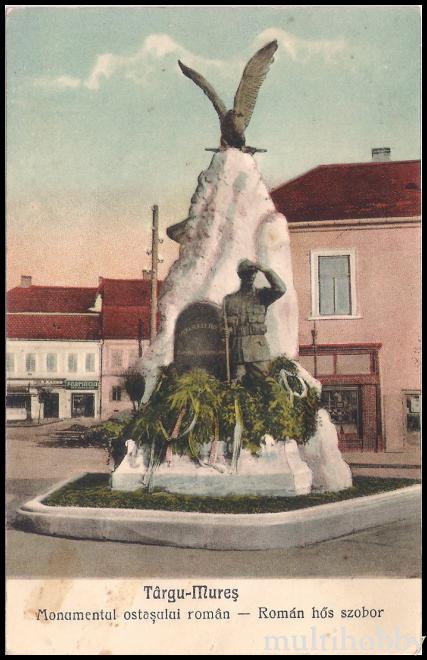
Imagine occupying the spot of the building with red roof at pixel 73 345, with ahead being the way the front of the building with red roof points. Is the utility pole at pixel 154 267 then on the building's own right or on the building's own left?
on the building's own left

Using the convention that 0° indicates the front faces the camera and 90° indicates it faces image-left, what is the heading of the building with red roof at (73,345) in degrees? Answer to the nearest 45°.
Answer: approximately 0°
